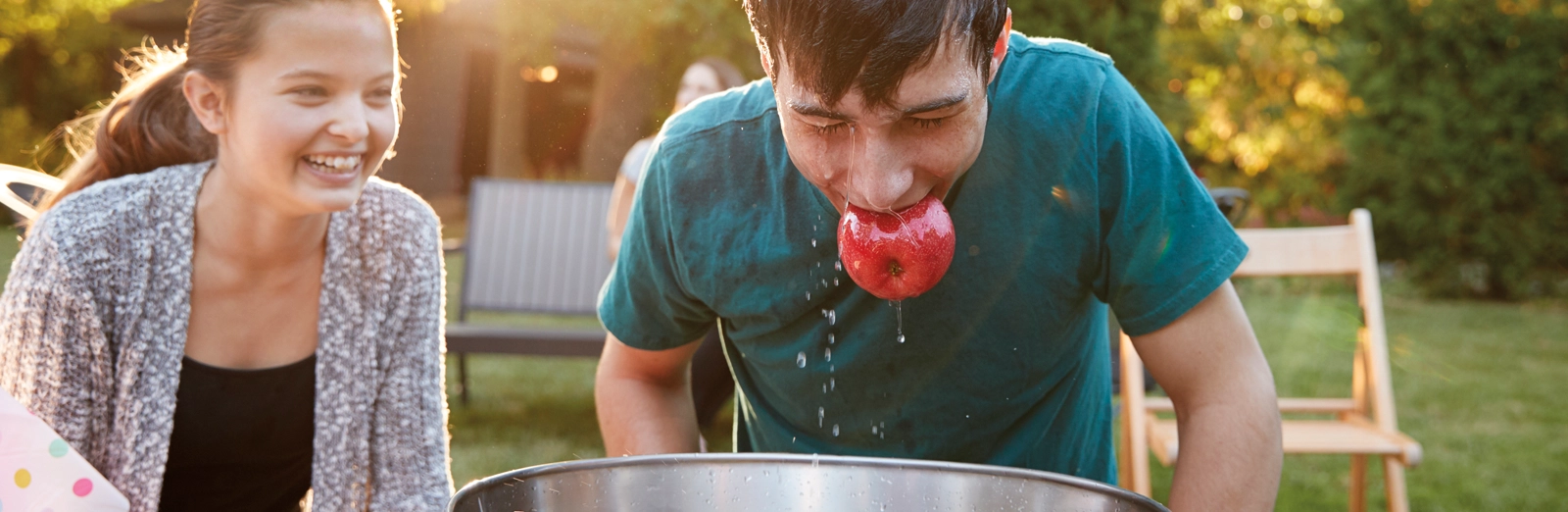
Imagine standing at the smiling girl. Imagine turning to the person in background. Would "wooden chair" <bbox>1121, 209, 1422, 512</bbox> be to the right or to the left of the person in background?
right

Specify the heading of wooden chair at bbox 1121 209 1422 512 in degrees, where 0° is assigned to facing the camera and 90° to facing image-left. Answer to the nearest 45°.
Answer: approximately 0°

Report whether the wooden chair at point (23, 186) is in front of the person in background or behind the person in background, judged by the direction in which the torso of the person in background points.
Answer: in front

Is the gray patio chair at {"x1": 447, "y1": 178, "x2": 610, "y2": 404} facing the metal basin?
yes

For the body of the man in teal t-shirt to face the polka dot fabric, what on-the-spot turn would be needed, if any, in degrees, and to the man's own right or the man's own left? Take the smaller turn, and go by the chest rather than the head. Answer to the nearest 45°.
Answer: approximately 90° to the man's own right

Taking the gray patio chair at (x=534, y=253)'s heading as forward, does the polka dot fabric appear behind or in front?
in front

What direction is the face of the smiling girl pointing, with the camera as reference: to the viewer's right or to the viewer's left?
to the viewer's right

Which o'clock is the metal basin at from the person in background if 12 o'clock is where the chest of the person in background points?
The metal basin is roughly at 12 o'clock from the person in background.

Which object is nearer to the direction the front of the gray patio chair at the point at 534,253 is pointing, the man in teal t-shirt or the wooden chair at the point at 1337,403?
the man in teal t-shirt
